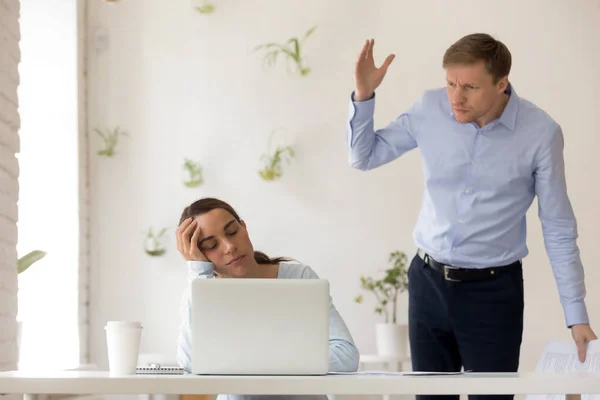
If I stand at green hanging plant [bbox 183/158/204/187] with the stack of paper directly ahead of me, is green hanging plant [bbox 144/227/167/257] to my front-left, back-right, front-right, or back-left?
back-right

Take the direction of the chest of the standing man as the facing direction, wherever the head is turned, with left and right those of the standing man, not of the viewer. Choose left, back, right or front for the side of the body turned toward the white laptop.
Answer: front

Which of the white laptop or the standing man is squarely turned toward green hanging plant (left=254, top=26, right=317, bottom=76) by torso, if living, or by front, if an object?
the white laptop

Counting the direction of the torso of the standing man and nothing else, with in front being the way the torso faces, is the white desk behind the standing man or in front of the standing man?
in front

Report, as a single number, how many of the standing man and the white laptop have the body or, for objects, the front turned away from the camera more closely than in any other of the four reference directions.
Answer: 1

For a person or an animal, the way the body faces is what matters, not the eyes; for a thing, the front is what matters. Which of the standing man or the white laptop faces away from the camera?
the white laptop

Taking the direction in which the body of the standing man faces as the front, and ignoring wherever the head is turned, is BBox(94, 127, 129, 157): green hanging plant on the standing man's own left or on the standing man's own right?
on the standing man's own right

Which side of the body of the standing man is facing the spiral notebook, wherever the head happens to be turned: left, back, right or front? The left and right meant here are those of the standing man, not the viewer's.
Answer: front

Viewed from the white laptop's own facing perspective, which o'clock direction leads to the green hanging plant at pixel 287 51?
The green hanging plant is roughly at 12 o'clock from the white laptop.

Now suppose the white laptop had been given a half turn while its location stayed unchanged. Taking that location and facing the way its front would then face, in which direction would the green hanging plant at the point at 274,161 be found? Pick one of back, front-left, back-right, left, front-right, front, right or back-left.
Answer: back

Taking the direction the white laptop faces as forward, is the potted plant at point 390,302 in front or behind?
in front

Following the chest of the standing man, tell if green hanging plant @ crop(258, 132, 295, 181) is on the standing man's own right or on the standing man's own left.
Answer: on the standing man's own right

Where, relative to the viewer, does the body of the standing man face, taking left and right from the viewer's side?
facing the viewer and to the left of the viewer

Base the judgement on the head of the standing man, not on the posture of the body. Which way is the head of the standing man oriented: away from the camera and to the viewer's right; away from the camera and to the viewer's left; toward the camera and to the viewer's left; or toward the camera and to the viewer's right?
toward the camera and to the viewer's left

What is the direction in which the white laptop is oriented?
away from the camera
